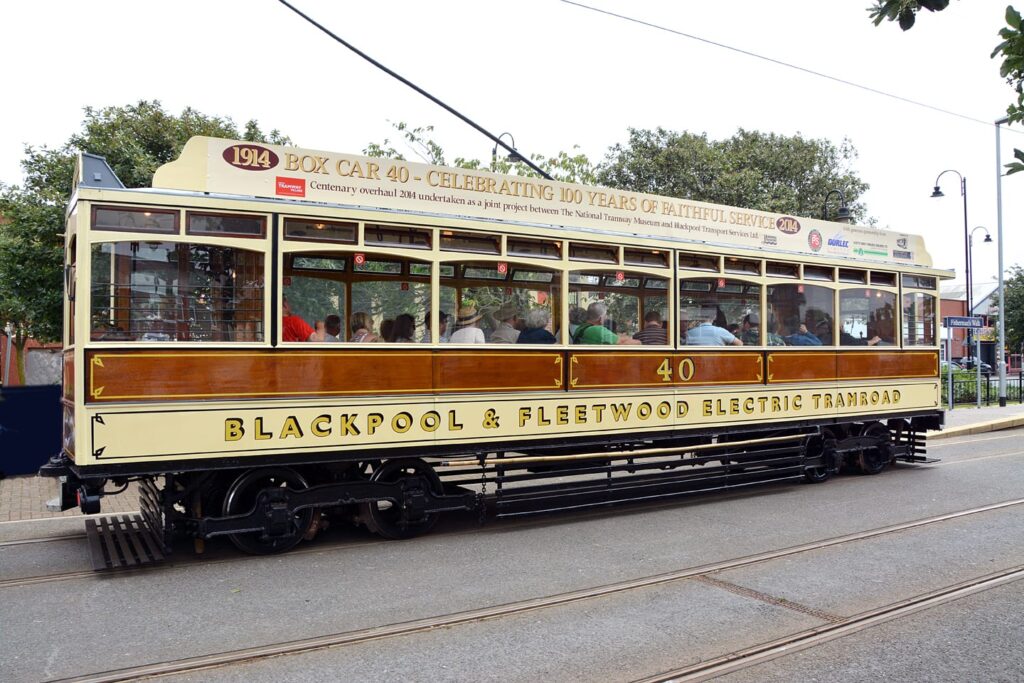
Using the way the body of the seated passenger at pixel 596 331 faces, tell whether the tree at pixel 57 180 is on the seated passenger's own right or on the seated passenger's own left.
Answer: on the seated passenger's own left

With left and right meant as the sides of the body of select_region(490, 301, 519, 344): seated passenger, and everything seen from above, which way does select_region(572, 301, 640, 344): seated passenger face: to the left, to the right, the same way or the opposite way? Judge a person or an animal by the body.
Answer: the same way

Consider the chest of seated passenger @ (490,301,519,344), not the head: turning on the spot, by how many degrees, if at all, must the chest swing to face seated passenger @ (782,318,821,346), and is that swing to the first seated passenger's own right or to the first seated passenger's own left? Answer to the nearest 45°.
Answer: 0° — they already face them

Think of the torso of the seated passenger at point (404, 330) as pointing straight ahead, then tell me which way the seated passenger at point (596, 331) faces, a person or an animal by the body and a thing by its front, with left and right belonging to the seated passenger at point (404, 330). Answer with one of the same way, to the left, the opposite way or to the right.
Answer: the same way

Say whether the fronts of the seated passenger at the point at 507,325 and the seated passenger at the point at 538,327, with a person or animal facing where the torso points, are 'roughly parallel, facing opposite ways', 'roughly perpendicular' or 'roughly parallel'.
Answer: roughly parallel

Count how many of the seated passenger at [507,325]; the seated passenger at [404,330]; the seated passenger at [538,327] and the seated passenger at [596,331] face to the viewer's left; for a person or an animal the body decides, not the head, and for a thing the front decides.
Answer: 0

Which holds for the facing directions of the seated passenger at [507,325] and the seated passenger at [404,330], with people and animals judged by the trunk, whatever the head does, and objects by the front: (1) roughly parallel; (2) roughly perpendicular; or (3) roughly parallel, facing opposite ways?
roughly parallel

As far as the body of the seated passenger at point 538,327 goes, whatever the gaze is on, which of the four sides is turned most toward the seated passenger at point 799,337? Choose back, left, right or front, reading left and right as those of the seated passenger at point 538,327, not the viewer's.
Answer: front

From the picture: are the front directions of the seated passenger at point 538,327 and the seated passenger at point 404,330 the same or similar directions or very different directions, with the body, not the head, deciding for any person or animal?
same or similar directions

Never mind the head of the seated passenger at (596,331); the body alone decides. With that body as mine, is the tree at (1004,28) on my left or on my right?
on my right
